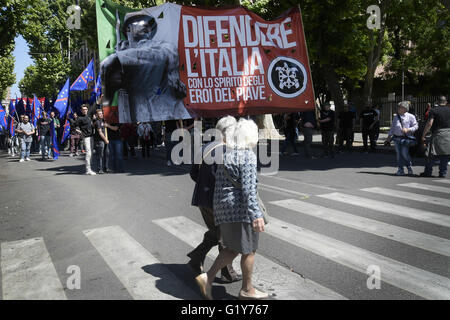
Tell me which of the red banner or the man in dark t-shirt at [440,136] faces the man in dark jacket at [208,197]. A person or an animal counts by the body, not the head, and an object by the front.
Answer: the red banner

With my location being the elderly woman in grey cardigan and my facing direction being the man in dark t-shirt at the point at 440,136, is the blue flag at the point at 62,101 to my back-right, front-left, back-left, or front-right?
front-left

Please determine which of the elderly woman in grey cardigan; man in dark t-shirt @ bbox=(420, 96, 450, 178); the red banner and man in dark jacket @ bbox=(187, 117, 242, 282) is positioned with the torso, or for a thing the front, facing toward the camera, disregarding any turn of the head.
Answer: the red banner

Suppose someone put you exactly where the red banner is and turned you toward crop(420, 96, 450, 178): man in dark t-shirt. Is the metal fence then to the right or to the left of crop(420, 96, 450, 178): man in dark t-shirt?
left

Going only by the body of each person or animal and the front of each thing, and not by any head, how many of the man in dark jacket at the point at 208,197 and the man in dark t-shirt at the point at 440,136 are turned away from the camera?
1

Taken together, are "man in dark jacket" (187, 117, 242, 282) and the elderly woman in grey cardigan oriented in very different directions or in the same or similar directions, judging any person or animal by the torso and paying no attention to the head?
same or similar directions

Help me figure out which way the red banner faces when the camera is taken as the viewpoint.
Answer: facing the viewer
